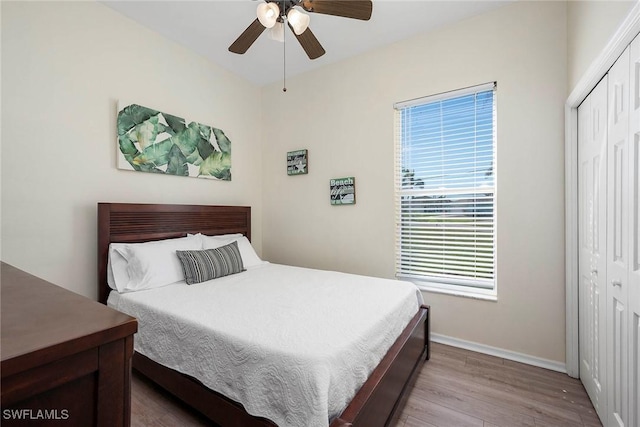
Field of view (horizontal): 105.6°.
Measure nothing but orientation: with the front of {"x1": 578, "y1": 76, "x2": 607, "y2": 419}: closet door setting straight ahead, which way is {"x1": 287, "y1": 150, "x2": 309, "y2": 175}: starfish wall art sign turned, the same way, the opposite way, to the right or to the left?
to the left

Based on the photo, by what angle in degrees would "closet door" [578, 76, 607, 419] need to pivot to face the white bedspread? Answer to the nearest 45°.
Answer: approximately 45° to its left

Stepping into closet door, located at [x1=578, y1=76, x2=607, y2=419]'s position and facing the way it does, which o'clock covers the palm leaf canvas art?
The palm leaf canvas art is roughly at 11 o'clock from the closet door.

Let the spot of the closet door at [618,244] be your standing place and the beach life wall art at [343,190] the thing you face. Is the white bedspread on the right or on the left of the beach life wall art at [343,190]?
left

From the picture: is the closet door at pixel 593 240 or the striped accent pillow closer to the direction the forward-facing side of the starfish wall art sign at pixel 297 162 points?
the striped accent pillow

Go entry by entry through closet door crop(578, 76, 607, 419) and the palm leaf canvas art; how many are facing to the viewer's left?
1

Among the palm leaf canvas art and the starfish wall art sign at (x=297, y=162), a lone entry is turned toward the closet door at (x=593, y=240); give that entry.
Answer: the palm leaf canvas art

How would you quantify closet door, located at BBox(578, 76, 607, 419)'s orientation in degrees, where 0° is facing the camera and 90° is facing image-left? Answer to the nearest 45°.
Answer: approximately 90°

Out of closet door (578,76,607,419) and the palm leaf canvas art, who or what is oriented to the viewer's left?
the closet door
